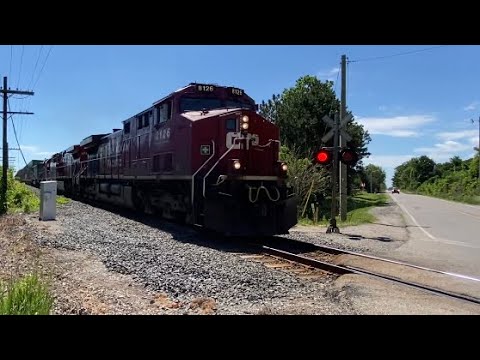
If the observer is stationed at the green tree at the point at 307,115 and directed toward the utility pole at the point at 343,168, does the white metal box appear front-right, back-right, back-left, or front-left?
front-right

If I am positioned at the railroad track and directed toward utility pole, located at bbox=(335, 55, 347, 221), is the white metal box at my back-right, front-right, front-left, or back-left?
front-left

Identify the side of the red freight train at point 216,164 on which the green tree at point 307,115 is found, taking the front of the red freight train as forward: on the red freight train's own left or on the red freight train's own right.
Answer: on the red freight train's own left

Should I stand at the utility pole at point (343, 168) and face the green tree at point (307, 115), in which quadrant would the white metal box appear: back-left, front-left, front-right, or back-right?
back-left

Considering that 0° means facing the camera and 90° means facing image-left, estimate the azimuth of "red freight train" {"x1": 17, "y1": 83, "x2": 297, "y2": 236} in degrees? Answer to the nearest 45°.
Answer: approximately 315°

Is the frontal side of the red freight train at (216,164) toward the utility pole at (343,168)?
no
